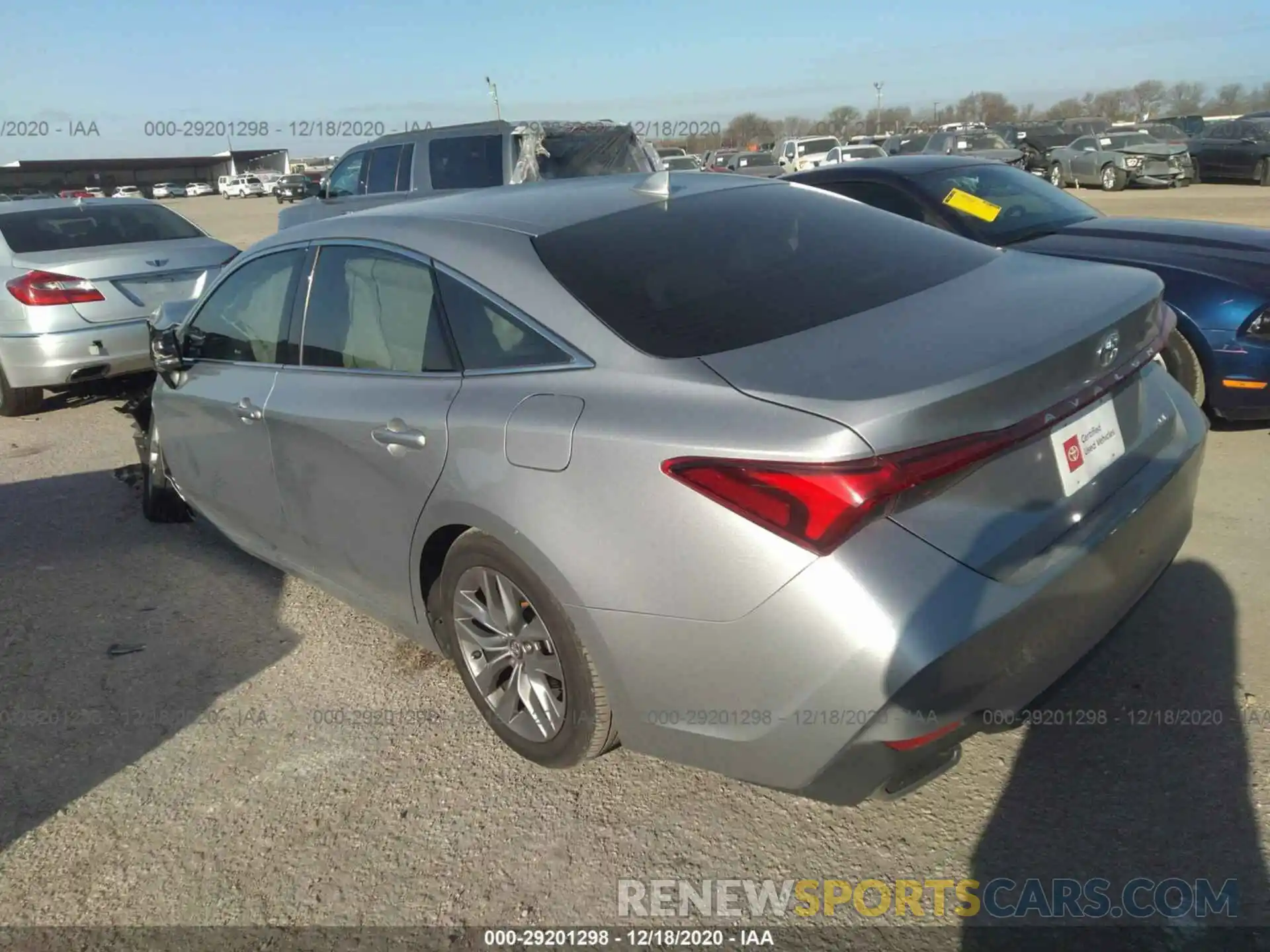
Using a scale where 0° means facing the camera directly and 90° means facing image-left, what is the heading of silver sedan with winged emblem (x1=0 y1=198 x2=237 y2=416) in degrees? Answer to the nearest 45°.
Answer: approximately 135°

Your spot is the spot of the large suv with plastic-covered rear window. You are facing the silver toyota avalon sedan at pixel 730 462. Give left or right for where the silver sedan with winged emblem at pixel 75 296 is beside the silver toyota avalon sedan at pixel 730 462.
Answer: right

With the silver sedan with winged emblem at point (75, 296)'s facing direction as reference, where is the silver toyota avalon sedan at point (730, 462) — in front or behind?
behind

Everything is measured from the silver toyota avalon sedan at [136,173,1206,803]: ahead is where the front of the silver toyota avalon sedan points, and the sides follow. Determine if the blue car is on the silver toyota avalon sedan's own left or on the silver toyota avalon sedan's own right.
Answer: on the silver toyota avalon sedan's own right

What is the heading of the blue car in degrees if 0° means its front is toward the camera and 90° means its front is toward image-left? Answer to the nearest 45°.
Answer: approximately 315°

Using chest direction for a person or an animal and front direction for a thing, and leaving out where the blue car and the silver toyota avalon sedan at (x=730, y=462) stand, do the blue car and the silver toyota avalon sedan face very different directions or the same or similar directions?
very different directions

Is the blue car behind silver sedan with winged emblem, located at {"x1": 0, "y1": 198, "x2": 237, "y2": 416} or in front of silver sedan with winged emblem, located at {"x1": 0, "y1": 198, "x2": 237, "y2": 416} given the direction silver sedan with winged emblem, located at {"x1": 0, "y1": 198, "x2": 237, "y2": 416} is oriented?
behind
